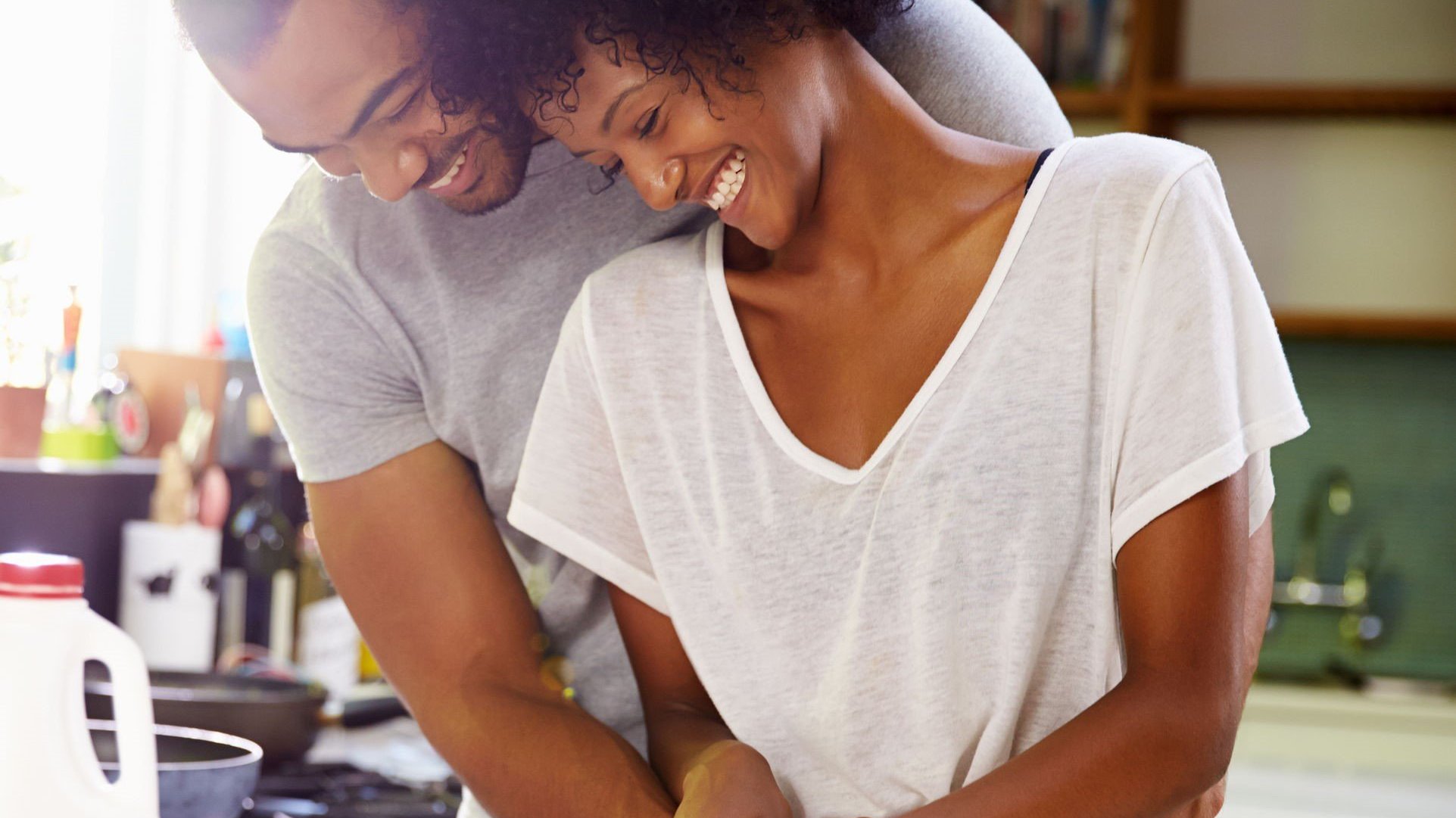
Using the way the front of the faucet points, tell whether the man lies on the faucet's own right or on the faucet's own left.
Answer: on the faucet's own right

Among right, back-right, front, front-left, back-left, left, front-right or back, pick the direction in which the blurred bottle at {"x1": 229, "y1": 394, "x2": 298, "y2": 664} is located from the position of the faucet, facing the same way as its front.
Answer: right

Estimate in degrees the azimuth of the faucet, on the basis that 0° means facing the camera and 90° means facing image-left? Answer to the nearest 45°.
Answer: approximately 315°

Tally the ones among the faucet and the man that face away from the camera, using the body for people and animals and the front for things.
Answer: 0

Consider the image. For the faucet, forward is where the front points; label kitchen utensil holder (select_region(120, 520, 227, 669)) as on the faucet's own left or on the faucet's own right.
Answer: on the faucet's own right

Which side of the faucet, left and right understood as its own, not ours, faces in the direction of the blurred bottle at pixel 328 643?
right

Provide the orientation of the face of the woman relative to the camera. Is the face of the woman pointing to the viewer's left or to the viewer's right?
to the viewer's left

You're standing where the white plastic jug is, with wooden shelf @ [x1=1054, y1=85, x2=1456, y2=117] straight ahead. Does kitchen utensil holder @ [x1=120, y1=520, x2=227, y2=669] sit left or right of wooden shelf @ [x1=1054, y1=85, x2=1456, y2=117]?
left

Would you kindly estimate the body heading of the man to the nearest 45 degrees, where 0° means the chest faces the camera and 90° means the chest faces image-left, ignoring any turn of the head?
approximately 0°
